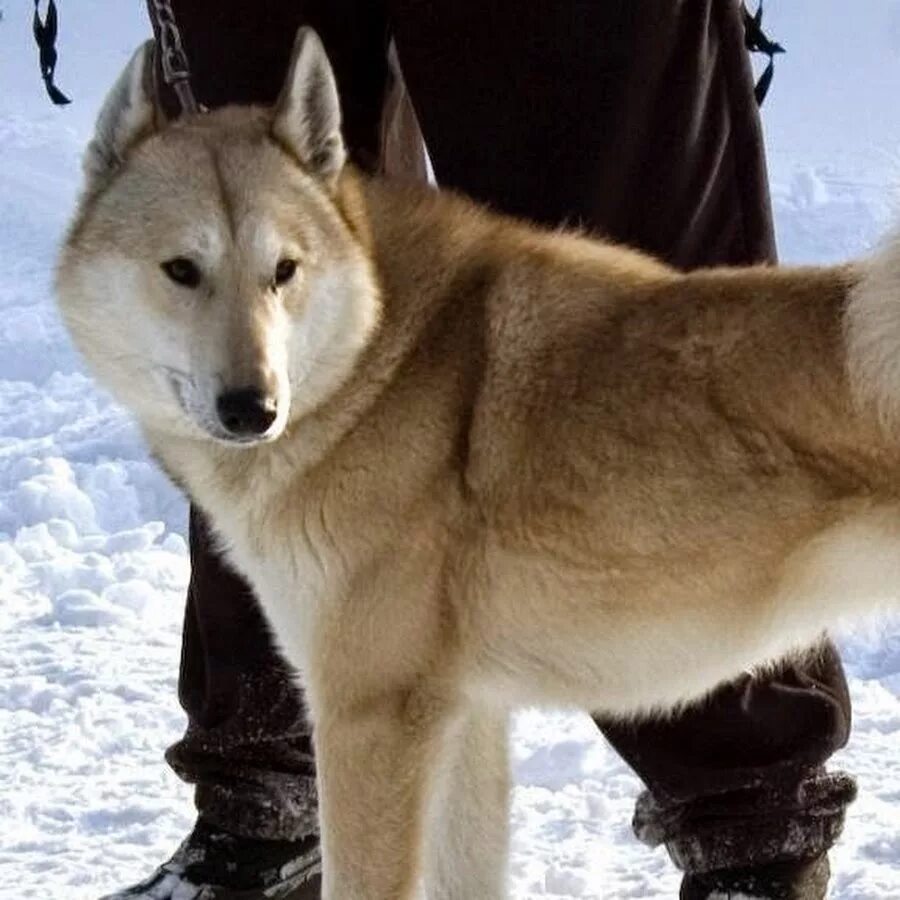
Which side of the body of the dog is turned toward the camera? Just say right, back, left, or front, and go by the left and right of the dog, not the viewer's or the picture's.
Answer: left
